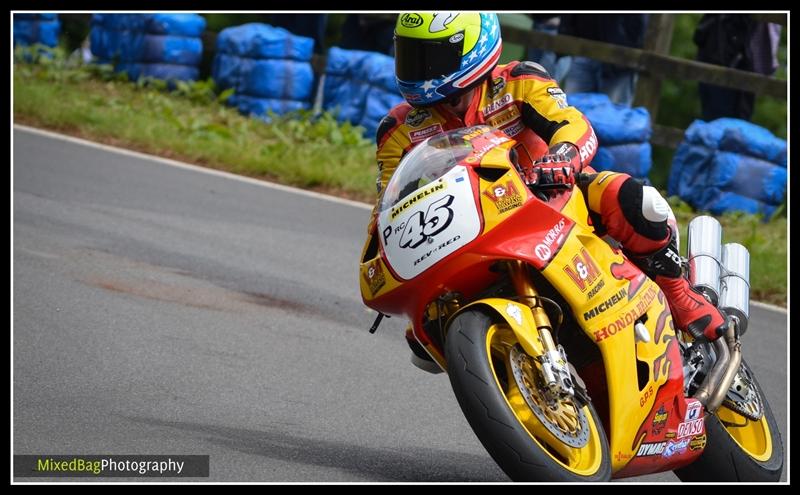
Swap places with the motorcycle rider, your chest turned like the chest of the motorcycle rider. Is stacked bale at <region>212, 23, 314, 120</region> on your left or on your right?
on your right

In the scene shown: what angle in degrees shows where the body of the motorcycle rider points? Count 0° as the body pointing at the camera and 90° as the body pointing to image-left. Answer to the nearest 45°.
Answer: approximately 45°

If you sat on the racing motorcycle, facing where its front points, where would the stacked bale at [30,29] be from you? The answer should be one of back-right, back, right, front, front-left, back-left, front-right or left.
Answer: right

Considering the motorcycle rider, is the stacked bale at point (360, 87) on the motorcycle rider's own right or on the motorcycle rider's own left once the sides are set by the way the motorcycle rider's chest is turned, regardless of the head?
on the motorcycle rider's own right

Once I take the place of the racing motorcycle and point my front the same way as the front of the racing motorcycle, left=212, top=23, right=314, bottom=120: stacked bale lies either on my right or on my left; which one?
on my right

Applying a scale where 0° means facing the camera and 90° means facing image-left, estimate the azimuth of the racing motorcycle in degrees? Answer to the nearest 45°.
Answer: approximately 45°

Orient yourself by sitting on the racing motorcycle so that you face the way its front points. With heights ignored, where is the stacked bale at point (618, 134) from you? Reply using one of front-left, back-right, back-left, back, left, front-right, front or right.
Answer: back-right

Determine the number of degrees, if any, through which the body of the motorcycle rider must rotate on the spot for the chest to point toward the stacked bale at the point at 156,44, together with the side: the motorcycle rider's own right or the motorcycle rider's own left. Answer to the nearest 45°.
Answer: approximately 90° to the motorcycle rider's own right

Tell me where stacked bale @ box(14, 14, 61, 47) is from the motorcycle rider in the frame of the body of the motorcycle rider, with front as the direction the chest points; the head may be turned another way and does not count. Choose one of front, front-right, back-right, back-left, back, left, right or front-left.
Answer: right
